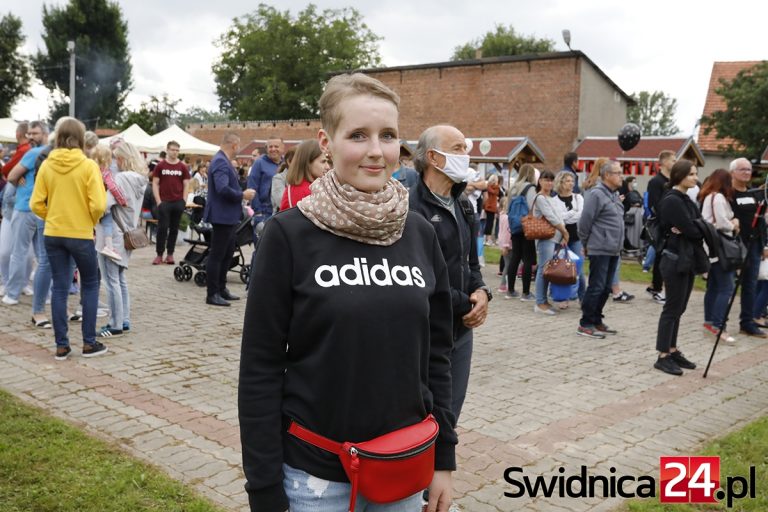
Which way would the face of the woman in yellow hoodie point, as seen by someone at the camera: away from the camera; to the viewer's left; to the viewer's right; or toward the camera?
away from the camera

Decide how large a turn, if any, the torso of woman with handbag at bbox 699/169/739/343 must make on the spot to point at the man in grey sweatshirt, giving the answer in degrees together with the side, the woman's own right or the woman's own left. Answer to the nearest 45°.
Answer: approximately 135° to the woman's own right

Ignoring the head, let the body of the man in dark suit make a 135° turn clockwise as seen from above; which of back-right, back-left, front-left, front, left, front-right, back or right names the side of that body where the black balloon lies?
back

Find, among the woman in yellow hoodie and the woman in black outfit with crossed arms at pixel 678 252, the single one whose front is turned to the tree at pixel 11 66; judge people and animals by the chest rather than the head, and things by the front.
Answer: the woman in yellow hoodie

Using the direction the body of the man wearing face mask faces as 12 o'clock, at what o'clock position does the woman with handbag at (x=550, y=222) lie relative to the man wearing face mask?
The woman with handbag is roughly at 8 o'clock from the man wearing face mask.

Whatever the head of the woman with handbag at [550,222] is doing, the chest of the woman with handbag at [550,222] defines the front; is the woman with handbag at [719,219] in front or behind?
in front

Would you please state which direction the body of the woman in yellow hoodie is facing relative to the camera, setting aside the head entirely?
away from the camera

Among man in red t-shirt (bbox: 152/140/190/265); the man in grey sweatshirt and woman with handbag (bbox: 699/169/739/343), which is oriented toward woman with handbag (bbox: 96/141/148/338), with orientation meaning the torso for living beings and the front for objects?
the man in red t-shirt

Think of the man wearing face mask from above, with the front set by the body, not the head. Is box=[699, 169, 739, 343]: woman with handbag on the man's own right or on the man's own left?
on the man's own left
